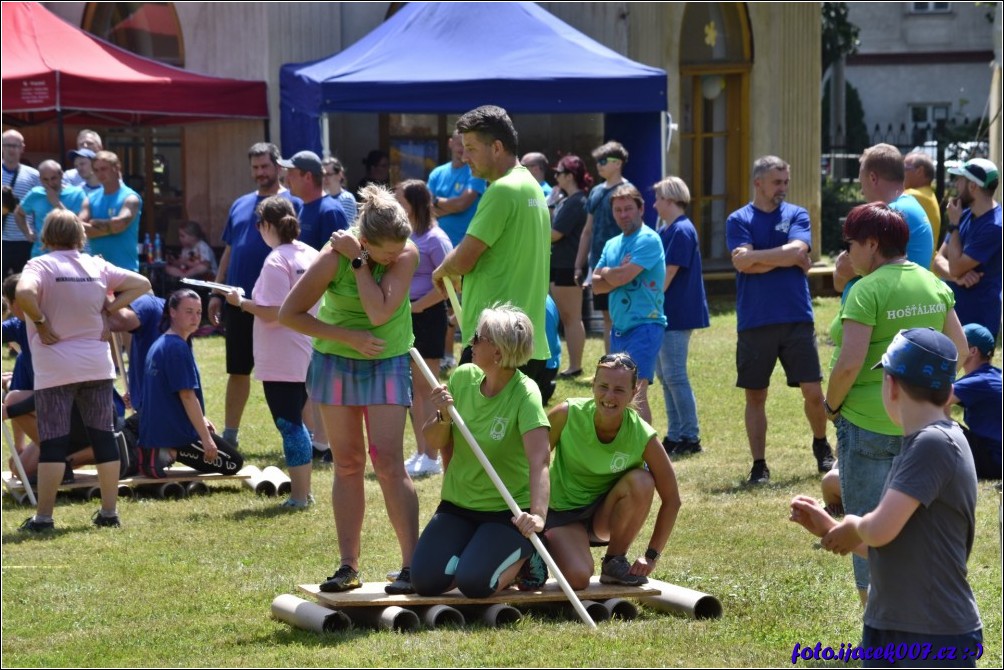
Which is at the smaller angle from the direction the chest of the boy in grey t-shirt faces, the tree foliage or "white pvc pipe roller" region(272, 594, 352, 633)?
the white pvc pipe roller

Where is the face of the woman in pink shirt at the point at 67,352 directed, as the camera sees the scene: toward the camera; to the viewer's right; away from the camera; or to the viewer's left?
away from the camera

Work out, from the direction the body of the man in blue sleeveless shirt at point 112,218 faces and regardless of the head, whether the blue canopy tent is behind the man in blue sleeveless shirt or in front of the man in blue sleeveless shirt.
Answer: behind

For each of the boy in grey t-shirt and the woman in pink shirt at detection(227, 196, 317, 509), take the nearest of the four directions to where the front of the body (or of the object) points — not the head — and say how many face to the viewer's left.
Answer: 2

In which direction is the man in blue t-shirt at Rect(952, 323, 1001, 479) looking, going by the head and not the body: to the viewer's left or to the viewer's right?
to the viewer's left

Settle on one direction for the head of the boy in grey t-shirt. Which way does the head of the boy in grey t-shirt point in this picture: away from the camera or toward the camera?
away from the camera

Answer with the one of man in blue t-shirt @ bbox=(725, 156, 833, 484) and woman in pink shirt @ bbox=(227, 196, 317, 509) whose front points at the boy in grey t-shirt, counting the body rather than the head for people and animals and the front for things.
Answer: the man in blue t-shirt

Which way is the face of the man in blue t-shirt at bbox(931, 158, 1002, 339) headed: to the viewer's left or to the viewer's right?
to the viewer's left

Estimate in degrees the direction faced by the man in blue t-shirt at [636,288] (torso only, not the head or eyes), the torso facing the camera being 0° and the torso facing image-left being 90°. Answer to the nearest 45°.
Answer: approximately 45°

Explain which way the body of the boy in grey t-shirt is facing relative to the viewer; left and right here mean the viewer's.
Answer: facing to the left of the viewer
